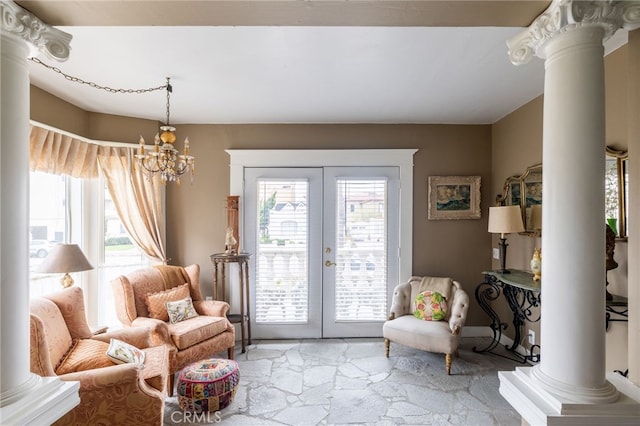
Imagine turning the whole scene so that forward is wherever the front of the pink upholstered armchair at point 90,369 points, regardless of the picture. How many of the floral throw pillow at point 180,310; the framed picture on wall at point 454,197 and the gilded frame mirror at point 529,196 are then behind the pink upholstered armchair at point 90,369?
0

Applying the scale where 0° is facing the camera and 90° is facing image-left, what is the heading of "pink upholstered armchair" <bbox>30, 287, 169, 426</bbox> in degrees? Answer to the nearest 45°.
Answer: approximately 270°

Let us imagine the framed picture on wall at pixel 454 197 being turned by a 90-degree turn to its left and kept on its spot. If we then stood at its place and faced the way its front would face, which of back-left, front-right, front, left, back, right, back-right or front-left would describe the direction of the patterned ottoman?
back-right

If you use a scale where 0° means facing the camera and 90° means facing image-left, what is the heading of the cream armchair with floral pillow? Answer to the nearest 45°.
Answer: approximately 45°

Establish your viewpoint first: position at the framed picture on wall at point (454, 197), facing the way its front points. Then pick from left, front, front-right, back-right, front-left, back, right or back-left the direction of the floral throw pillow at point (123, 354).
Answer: front-right

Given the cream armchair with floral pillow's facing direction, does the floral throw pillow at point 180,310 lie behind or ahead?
ahead

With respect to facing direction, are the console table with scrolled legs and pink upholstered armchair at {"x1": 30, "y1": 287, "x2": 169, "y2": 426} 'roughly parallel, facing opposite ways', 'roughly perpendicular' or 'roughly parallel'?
roughly parallel, facing opposite ways

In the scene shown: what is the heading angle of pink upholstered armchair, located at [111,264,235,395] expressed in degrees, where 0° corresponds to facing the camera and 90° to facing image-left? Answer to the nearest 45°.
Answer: approximately 315°

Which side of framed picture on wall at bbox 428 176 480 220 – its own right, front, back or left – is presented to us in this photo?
front

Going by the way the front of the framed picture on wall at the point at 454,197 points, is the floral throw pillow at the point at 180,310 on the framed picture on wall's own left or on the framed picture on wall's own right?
on the framed picture on wall's own right

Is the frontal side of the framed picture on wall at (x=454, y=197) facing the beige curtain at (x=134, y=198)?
no

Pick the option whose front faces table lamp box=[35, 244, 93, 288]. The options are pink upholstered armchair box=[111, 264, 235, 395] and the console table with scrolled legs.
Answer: the console table with scrolled legs
